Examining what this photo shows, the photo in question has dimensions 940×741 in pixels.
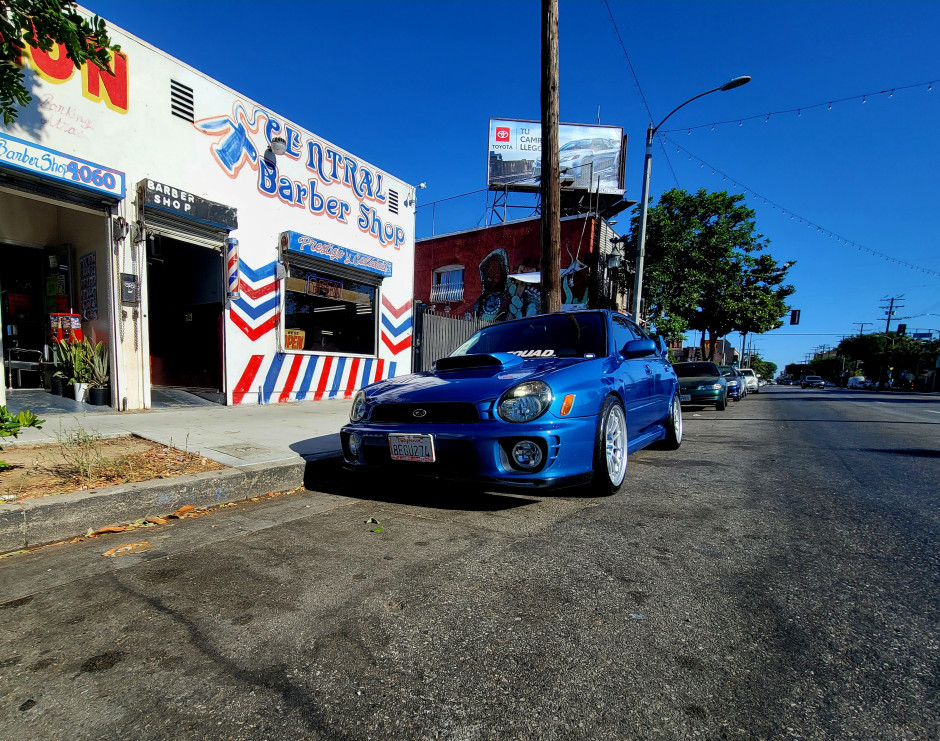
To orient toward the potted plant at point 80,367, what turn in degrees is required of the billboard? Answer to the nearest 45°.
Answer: approximately 45° to its right

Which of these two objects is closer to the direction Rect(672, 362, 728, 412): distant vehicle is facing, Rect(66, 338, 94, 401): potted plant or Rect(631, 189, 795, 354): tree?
the potted plant

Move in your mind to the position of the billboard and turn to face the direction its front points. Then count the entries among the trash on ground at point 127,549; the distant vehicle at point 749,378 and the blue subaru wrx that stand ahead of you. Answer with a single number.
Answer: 2

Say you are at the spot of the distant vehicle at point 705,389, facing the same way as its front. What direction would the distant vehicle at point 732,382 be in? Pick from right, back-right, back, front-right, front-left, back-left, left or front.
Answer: back

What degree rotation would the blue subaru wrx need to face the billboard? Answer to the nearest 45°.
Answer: approximately 135° to its right

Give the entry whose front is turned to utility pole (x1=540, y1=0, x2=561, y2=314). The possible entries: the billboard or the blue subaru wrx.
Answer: the billboard

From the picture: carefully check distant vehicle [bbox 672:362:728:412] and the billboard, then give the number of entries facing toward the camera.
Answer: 2

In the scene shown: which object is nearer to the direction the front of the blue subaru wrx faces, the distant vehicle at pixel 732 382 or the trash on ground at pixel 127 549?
the trash on ground
